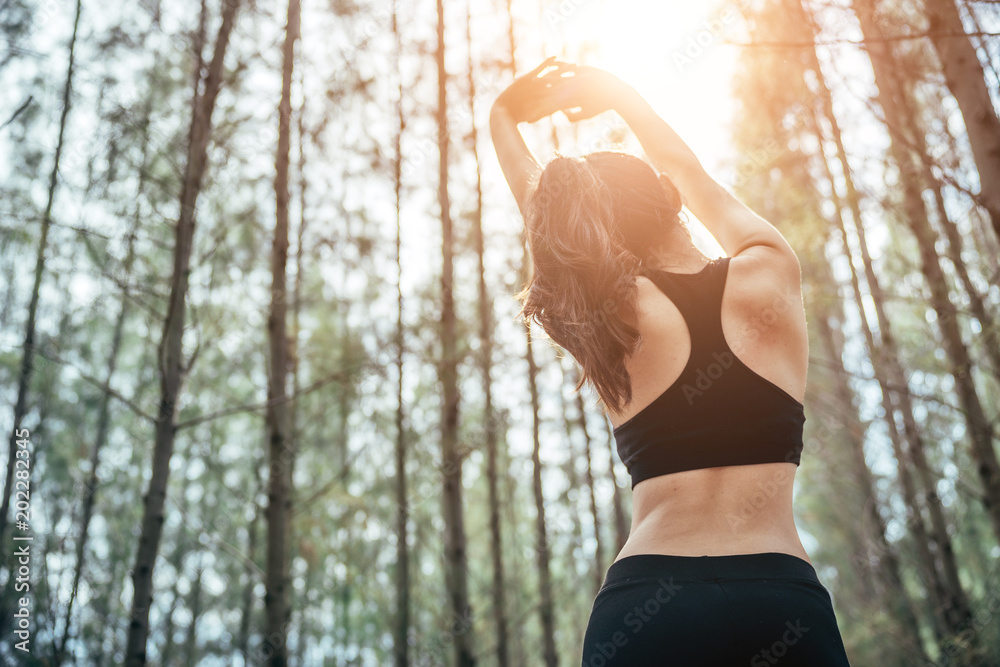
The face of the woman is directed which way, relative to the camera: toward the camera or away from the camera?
away from the camera

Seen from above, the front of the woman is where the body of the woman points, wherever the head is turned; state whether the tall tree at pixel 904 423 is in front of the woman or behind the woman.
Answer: in front

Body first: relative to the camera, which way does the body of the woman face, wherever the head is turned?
away from the camera

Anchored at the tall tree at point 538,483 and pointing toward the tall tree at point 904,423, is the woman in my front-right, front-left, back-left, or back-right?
front-right

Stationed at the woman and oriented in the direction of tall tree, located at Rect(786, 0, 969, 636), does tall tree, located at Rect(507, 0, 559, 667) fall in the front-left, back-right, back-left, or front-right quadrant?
front-left

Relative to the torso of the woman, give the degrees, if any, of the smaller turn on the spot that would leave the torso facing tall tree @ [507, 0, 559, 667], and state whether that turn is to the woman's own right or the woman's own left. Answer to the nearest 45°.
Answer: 0° — they already face it
